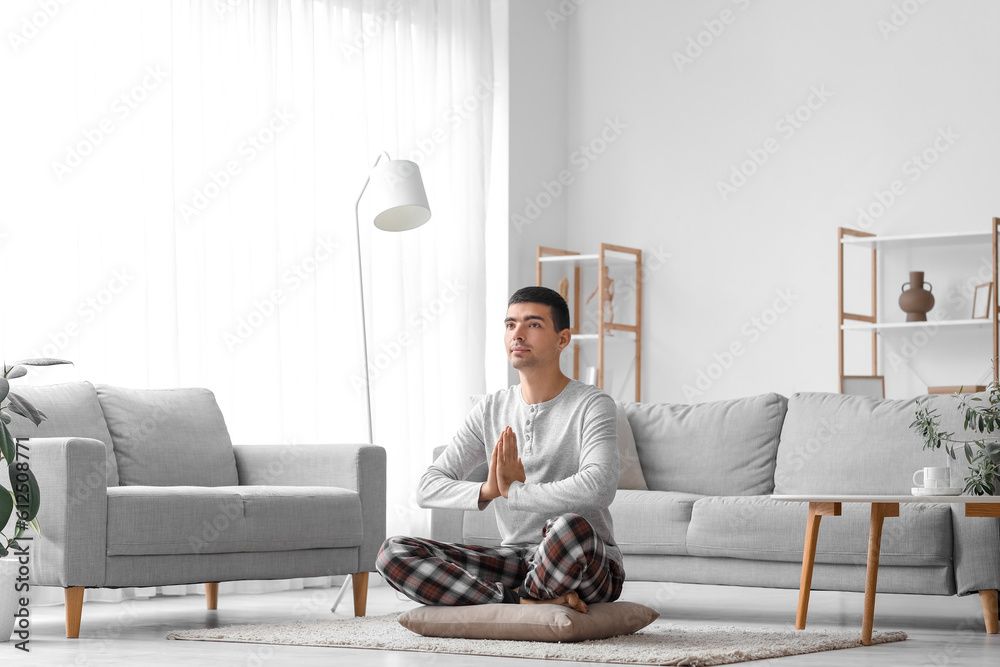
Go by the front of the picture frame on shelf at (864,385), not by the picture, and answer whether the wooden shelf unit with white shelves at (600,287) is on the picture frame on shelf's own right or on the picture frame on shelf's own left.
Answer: on the picture frame on shelf's own right

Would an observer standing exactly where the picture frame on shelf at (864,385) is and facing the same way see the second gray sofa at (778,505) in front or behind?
in front

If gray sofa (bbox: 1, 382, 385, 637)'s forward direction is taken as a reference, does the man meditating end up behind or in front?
in front

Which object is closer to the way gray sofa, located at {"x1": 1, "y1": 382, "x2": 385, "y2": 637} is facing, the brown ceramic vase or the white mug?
the white mug

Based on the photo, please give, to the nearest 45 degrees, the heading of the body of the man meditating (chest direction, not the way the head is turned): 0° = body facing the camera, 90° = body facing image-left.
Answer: approximately 45°

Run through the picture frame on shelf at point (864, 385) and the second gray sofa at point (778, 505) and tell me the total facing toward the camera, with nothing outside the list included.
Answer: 2

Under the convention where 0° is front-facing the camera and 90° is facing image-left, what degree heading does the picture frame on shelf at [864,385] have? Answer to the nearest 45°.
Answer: approximately 0°

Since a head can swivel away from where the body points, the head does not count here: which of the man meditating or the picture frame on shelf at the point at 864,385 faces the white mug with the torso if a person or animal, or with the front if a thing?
the picture frame on shelf

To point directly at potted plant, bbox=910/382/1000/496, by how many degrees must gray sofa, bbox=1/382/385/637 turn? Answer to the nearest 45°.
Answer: approximately 45° to its left

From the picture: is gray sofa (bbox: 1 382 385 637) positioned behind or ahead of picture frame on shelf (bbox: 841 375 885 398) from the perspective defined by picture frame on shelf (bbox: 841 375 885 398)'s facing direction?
ahead

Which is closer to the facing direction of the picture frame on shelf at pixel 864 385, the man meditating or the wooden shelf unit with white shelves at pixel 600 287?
the man meditating
